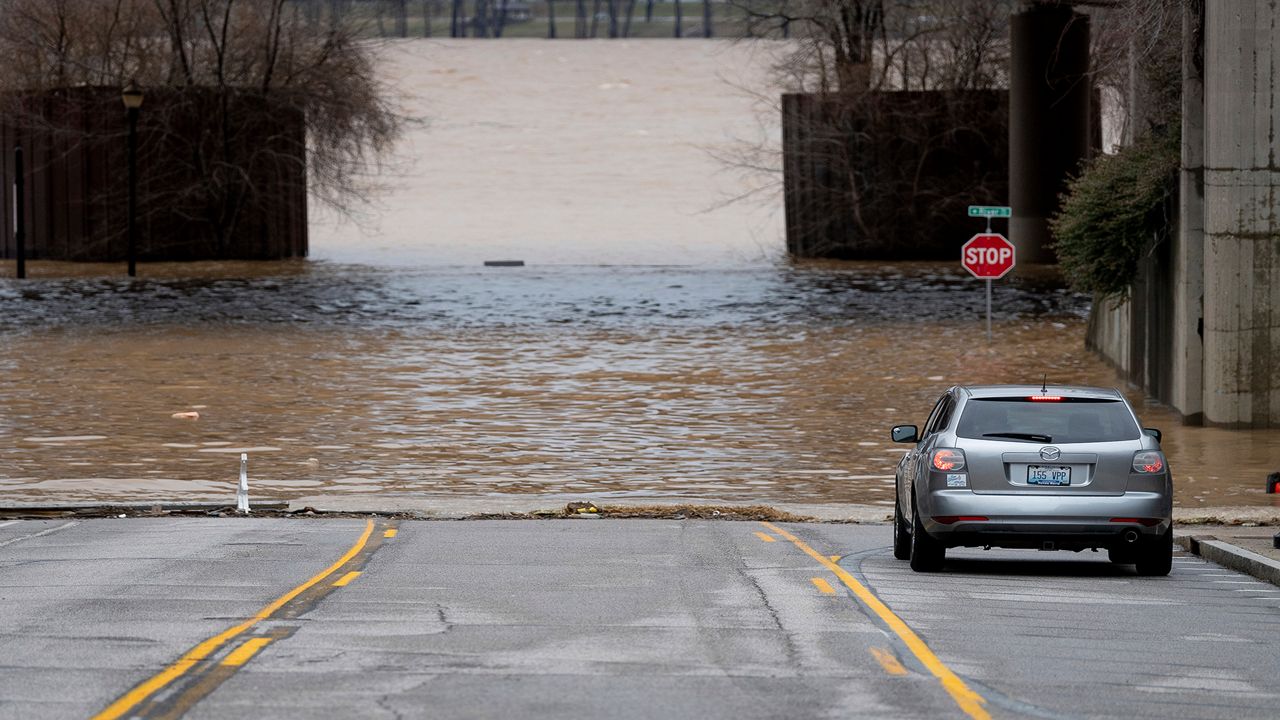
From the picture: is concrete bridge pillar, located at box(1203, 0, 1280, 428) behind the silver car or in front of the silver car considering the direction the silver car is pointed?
in front

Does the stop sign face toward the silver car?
yes

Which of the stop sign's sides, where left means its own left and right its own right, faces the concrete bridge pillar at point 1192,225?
front

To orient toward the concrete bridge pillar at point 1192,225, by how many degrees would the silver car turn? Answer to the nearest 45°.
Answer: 0° — it already faces it

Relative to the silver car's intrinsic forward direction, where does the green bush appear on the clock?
The green bush is roughly at 12 o'clock from the silver car.

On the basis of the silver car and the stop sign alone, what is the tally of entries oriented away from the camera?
1

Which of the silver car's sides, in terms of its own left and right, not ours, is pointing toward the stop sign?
front

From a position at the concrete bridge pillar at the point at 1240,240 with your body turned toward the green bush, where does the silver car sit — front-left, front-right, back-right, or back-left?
back-left

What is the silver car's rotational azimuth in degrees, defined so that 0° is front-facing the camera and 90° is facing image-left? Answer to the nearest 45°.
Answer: approximately 180°

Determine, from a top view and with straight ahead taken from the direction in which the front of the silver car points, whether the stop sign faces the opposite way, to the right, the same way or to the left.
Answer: the opposite way

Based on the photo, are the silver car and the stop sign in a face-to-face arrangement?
yes
